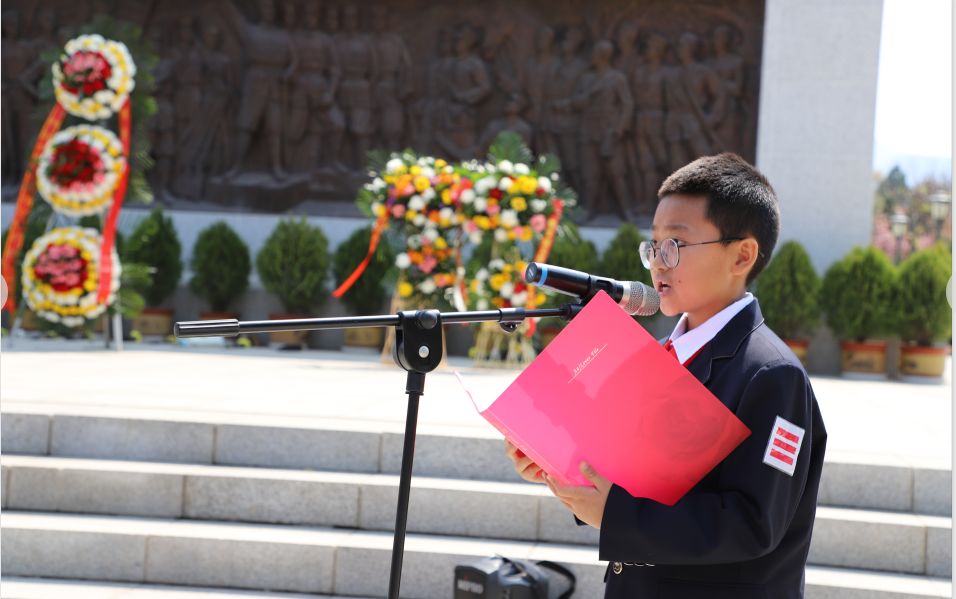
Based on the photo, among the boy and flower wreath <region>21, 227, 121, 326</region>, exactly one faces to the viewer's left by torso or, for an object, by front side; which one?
the boy

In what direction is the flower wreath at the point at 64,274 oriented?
toward the camera

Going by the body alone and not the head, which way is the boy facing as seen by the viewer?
to the viewer's left

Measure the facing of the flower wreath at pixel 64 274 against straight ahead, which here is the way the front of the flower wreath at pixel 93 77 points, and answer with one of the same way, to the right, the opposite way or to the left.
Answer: the same way

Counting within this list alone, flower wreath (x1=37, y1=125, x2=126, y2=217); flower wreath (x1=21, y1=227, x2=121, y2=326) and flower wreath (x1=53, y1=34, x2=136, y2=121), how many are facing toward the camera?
3

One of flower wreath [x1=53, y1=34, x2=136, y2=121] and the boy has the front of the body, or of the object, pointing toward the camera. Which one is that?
the flower wreath

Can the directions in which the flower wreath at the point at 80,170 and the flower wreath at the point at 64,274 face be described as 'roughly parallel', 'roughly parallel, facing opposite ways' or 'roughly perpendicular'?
roughly parallel

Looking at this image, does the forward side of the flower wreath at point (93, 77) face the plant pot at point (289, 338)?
no

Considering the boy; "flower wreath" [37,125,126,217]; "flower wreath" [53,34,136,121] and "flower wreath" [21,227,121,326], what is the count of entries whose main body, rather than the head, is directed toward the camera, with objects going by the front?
3

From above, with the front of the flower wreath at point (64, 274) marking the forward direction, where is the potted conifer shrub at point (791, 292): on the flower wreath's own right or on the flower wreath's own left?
on the flower wreath's own left

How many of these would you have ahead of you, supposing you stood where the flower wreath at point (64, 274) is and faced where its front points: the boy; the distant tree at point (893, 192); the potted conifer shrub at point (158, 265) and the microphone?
2

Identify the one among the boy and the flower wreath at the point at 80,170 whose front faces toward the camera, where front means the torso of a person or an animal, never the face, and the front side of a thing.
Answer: the flower wreath

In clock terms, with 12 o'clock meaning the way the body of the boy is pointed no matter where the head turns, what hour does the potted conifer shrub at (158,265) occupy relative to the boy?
The potted conifer shrub is roughly at 2 o'clock from the boy.

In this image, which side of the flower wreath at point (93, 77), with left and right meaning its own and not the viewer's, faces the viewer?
front
